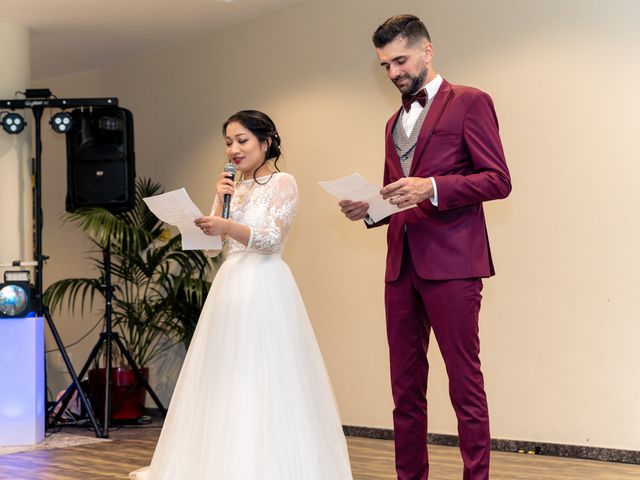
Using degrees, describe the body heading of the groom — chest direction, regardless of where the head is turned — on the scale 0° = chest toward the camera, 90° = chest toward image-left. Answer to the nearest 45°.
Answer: approximately 45°

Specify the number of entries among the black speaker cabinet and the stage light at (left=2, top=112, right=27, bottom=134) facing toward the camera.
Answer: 2

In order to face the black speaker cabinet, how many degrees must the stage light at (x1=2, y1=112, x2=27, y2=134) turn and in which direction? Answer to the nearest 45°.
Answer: approximately 45° to its left

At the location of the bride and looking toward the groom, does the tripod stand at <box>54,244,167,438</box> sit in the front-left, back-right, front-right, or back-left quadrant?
back-left

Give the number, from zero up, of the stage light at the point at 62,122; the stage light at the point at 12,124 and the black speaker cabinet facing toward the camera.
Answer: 3

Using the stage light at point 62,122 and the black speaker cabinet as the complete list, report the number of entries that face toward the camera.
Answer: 2

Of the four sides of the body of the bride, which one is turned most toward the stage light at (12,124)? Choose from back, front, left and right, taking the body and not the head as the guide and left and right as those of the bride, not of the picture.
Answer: right
